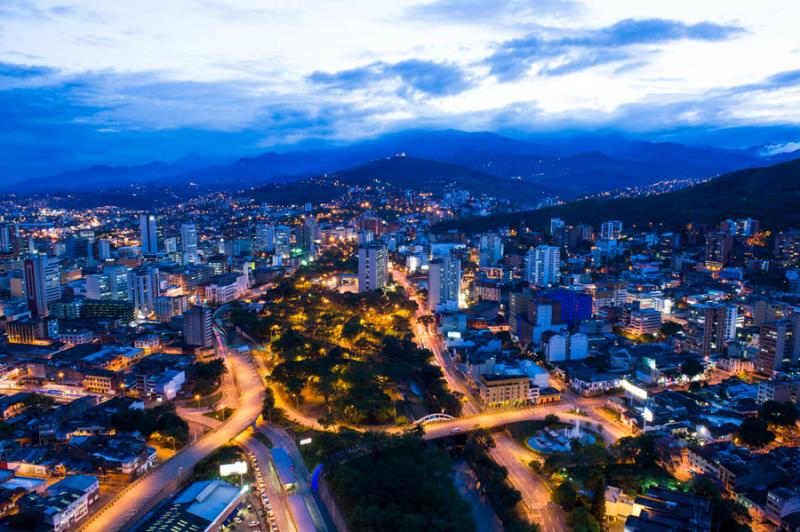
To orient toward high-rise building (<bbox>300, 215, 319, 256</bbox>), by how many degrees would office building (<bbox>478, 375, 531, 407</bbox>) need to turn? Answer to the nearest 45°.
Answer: approximately 135° to its right

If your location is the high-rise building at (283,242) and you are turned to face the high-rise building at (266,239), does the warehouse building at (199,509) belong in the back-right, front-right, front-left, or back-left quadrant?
back-left

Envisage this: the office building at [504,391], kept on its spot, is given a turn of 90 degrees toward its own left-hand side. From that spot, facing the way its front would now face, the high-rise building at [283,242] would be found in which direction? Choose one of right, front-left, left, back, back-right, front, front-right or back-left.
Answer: back-left

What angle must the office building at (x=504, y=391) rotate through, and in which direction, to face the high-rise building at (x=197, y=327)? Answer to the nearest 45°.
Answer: approximately 90° to its right

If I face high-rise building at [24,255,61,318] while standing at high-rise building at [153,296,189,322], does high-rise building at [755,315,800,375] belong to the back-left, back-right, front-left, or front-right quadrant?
back-left

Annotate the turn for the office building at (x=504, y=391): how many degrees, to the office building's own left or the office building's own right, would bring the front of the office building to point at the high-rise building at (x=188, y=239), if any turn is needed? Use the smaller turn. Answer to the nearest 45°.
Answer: approximately 135° to the office building's own right

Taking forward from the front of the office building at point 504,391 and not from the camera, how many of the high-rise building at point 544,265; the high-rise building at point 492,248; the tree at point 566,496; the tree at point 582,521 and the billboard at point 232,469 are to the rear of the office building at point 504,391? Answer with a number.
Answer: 2

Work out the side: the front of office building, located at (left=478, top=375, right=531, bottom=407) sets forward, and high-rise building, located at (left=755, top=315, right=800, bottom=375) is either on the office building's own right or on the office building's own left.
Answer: on the office building's own left

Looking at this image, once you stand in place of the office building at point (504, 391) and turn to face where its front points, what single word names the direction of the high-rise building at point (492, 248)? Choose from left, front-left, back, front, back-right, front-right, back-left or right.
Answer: back

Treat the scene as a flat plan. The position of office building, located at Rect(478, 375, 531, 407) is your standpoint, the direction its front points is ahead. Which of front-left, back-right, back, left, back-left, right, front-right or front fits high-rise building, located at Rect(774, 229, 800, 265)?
back-left

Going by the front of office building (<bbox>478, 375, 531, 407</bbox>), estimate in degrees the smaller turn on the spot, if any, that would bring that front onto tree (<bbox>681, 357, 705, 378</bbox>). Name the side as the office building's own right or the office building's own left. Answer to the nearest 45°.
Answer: approximately 135° to the office building's own left

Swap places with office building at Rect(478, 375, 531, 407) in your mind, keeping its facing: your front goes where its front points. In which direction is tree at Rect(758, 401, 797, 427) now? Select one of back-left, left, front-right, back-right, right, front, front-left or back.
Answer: left

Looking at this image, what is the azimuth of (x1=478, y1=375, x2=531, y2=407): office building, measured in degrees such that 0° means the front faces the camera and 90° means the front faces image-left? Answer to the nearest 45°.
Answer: approximately 0°
